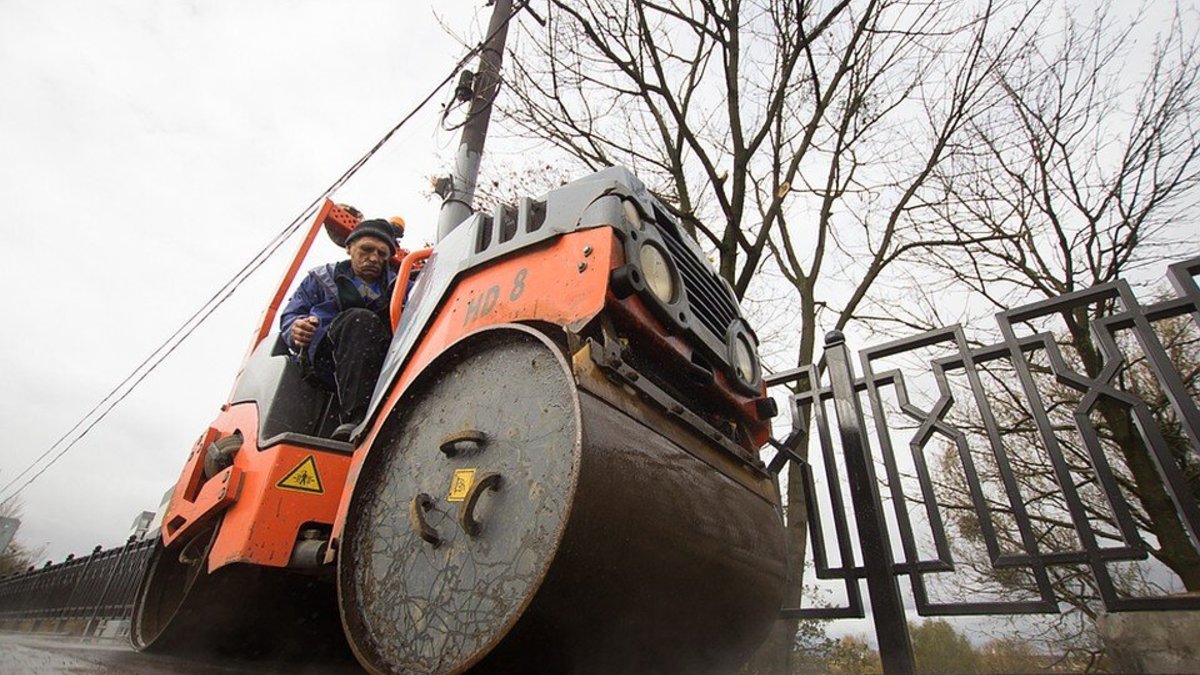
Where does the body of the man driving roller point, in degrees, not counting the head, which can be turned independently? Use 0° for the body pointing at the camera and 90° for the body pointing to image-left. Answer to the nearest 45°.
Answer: approximately 315°

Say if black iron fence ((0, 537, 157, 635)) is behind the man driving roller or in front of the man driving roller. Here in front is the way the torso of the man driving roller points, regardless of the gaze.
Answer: behind

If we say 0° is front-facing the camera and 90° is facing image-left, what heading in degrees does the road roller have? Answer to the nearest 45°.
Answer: approximately 315°
